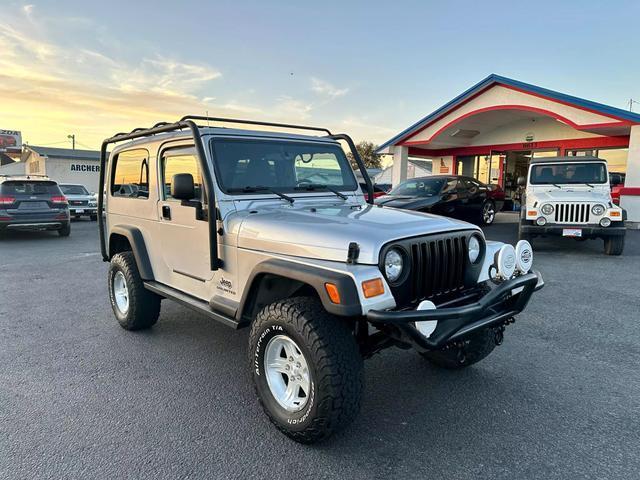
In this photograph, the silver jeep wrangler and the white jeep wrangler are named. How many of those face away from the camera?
0

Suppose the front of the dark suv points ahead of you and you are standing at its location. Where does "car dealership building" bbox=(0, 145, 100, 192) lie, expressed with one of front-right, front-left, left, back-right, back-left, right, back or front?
front

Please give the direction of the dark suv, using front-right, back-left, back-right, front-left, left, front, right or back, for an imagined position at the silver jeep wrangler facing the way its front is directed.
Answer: back

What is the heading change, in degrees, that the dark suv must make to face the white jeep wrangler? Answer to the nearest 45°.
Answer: approximately 135° to its right

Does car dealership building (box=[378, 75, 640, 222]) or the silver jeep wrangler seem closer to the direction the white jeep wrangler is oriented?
the silver jeep wrangler

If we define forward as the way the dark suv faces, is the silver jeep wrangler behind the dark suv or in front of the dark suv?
behind

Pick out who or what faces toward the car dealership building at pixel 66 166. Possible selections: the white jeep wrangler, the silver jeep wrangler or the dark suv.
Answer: the dark suv

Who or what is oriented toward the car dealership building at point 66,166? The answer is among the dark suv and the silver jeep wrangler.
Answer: the dark suv

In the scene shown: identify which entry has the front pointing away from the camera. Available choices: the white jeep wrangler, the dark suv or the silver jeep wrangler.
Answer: the dark suv

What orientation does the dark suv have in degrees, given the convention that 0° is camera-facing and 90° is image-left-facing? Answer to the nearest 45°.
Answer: approximately 180°

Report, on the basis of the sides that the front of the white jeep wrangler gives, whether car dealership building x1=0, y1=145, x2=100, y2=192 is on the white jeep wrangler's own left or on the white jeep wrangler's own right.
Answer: on the white jeep wrangler's own right

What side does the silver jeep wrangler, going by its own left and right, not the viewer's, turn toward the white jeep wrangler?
left

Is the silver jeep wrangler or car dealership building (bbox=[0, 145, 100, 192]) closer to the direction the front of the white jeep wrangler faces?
the silver jeep wrangler

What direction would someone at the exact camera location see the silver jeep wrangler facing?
facing the viewer and to the right of the viewer

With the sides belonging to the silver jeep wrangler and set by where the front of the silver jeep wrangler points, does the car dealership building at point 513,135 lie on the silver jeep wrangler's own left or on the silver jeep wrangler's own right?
on the silver jeep wrangler's own left

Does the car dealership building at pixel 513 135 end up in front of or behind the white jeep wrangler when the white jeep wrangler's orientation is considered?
behind

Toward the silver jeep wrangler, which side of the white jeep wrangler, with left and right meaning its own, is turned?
front

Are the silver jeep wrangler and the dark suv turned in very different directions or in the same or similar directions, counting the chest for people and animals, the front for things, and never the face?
very different directions

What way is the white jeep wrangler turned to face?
toward the camera
